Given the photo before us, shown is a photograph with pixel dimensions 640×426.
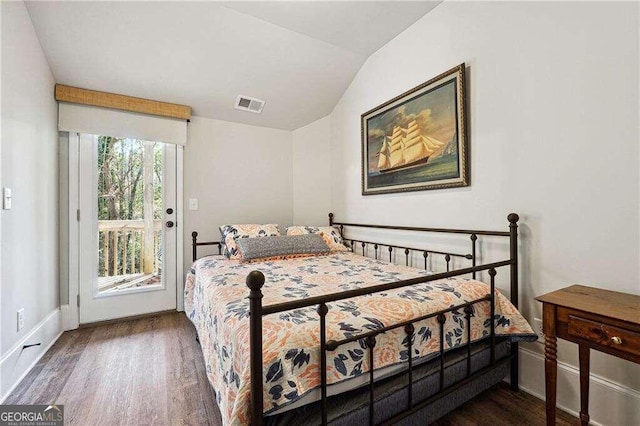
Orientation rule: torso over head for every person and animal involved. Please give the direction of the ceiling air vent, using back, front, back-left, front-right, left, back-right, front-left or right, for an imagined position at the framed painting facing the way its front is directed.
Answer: front-right

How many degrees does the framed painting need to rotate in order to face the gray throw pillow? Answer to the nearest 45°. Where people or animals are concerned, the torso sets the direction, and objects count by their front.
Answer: approximately 45° to its right

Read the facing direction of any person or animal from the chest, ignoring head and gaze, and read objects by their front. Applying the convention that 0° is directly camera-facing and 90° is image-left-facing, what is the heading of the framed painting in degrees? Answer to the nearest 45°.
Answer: approximately 45°

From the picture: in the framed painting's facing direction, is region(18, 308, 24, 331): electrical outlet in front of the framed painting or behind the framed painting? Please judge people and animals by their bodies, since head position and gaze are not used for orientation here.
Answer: in front

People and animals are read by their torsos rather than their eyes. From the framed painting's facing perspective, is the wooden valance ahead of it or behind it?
ahead
